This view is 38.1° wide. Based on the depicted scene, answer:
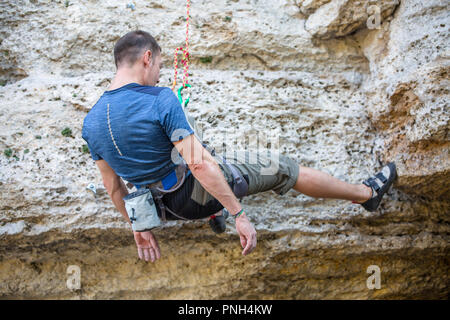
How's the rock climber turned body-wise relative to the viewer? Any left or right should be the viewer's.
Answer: facing away from the viewer and to the right of the viewer

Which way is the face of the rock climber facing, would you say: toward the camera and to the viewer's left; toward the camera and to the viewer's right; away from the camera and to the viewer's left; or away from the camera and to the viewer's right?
away from the camera and to the viewer's right
